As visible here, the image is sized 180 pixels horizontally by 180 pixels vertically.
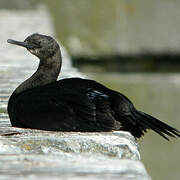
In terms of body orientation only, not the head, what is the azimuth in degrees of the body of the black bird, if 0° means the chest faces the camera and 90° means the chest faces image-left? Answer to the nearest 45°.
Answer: approximately 90°
